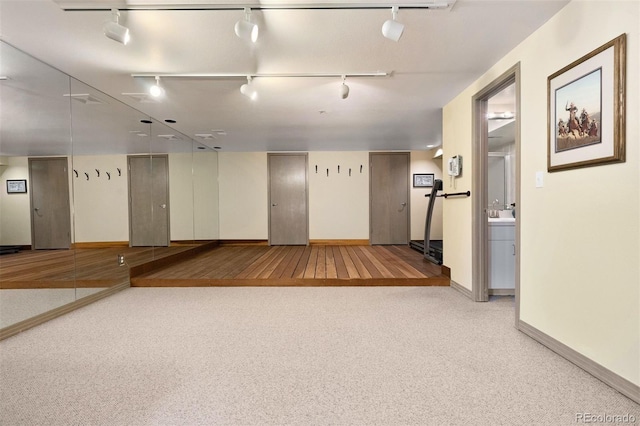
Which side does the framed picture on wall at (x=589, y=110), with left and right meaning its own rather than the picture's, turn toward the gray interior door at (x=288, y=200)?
right

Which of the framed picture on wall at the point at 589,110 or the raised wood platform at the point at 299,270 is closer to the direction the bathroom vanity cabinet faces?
the framed picture on wall

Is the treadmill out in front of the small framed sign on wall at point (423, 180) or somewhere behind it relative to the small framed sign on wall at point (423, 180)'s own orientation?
in front

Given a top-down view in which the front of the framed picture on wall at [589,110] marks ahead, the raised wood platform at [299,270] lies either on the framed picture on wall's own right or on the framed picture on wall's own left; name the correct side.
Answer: on the framed picture on wall's own right

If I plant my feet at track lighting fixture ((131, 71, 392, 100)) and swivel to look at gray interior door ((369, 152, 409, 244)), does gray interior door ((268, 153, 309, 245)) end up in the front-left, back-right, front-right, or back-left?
front-left

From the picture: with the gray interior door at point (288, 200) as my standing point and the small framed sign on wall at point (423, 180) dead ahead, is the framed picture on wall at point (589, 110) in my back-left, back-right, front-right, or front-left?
front-right

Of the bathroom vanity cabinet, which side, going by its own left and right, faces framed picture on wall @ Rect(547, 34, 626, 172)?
front

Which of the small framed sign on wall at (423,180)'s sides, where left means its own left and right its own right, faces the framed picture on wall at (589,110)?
front

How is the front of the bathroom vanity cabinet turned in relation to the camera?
facing the viewer

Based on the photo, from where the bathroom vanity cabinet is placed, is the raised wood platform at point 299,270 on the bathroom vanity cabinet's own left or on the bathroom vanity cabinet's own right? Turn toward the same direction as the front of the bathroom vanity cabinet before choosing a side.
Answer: on the bathroom vanity cabinet's own right

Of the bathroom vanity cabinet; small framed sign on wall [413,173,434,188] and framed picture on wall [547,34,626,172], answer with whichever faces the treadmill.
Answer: the small framed sign on wall

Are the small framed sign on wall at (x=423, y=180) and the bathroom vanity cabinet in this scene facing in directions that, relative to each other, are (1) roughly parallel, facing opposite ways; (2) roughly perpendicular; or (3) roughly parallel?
roughly parallel

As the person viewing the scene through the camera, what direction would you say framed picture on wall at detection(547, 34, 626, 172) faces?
facing the viewer and to the left of the viewer

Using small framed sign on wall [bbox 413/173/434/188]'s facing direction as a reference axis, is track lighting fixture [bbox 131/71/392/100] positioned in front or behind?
in front
